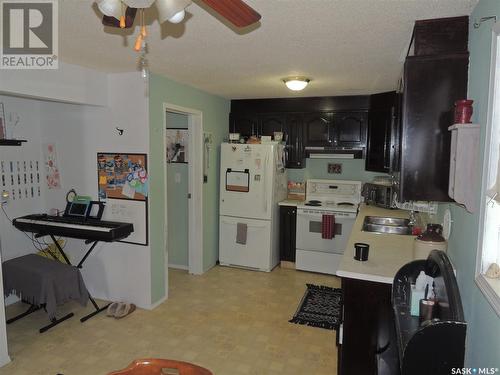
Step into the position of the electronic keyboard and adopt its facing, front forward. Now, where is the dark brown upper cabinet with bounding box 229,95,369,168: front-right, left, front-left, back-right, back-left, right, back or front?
back-left

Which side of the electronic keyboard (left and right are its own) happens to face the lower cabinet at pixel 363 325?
left

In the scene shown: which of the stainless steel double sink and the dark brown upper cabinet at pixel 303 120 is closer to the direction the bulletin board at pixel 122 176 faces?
the stainless steel double sink

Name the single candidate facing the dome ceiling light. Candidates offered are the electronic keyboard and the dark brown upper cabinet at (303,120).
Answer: the dark brown upper cabinet

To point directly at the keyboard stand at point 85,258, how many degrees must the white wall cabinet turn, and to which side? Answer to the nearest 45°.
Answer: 0° — it already faces it

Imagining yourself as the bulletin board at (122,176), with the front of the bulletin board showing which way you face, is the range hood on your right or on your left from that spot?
on your left

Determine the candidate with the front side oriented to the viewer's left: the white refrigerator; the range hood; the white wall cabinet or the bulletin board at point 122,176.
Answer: the white wall cabinet

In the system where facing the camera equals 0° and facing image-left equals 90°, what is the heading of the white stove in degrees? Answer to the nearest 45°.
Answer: approximately 0°

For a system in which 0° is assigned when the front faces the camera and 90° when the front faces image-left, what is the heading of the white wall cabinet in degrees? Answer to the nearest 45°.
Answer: approximately 90°

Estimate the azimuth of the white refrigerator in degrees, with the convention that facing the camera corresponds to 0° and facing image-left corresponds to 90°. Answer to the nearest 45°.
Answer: approximately 0°

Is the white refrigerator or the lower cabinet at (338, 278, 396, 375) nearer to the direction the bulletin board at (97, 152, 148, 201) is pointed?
the lower cabinet
